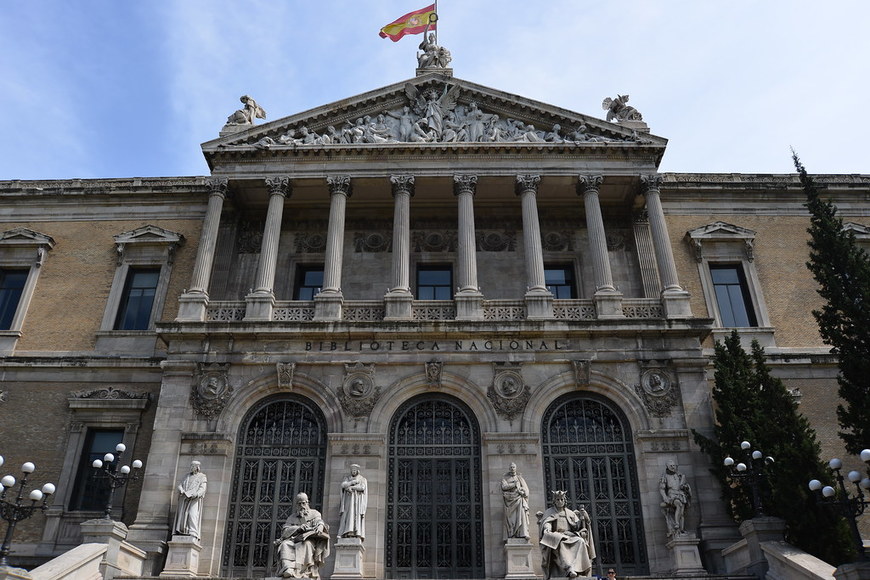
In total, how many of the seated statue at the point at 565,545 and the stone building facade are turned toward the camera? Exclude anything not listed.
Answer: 2

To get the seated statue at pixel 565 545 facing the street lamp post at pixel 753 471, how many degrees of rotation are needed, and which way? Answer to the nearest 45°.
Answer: approximately 90° to its left

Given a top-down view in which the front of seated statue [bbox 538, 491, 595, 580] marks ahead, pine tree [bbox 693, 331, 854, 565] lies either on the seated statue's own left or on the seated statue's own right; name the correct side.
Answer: on the seated statue's own left

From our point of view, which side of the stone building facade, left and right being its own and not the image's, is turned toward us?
front

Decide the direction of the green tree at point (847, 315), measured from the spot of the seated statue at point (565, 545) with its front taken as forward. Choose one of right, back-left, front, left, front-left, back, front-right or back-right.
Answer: left

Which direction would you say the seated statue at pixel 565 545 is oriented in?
toward the camera

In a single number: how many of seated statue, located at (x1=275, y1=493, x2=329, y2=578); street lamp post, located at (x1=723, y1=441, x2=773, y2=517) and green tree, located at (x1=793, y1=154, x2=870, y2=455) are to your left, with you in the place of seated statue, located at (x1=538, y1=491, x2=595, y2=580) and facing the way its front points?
2

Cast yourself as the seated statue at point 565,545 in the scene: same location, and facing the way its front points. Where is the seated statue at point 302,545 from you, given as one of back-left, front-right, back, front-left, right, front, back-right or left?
right
